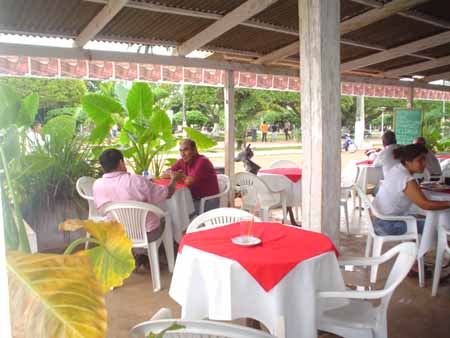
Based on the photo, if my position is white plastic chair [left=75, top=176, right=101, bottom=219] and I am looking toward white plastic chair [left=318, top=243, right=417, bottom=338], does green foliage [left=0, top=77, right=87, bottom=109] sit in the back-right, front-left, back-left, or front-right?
back-left

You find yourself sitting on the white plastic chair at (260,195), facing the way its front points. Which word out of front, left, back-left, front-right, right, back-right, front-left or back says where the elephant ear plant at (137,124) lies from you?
back-left

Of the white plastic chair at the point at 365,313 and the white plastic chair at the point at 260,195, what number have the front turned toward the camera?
0

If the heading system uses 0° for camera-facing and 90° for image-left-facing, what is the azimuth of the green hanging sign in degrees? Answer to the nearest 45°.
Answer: approximately 0°

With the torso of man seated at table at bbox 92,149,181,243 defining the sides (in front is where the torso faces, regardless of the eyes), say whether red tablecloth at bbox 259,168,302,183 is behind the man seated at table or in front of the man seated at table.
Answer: in front

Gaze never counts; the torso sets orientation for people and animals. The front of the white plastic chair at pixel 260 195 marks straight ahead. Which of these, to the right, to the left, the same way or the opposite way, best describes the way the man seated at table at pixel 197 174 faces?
the opposite way

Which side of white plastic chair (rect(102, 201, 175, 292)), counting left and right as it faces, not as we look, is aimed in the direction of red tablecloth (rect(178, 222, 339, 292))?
right

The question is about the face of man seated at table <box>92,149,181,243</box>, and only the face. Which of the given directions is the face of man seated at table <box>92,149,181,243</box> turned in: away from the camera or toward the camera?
away from the camera

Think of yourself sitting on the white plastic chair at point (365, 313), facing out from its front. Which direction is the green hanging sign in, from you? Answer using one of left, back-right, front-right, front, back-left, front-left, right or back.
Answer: right

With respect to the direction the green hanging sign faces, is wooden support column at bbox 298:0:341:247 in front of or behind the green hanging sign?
in front

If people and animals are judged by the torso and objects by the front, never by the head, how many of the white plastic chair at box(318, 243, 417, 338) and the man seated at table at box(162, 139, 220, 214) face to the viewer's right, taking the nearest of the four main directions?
0

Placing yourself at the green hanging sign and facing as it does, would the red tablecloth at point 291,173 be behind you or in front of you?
in front

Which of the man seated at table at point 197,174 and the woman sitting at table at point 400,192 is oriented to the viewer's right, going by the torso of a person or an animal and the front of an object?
the woman sitting at table

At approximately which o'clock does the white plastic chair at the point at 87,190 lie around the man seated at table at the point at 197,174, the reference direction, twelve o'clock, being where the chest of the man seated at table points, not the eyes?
The white plastic chair is roughly at 1 o'clock from the man seated at table.

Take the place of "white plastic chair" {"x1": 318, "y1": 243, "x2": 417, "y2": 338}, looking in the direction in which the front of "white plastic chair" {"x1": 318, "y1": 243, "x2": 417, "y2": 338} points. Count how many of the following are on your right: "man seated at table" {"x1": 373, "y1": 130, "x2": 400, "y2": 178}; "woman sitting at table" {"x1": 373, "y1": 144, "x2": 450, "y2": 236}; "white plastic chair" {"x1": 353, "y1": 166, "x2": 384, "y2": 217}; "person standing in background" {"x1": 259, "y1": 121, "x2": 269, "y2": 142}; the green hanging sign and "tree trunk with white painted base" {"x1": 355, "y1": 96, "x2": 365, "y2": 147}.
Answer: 6

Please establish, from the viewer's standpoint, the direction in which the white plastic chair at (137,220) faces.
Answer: facing away from the viewer and to the right of the viewer

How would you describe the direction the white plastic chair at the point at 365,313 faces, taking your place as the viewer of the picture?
facing to the left of the viewer
